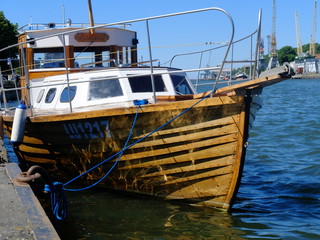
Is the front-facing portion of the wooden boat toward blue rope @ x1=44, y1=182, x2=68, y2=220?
no
